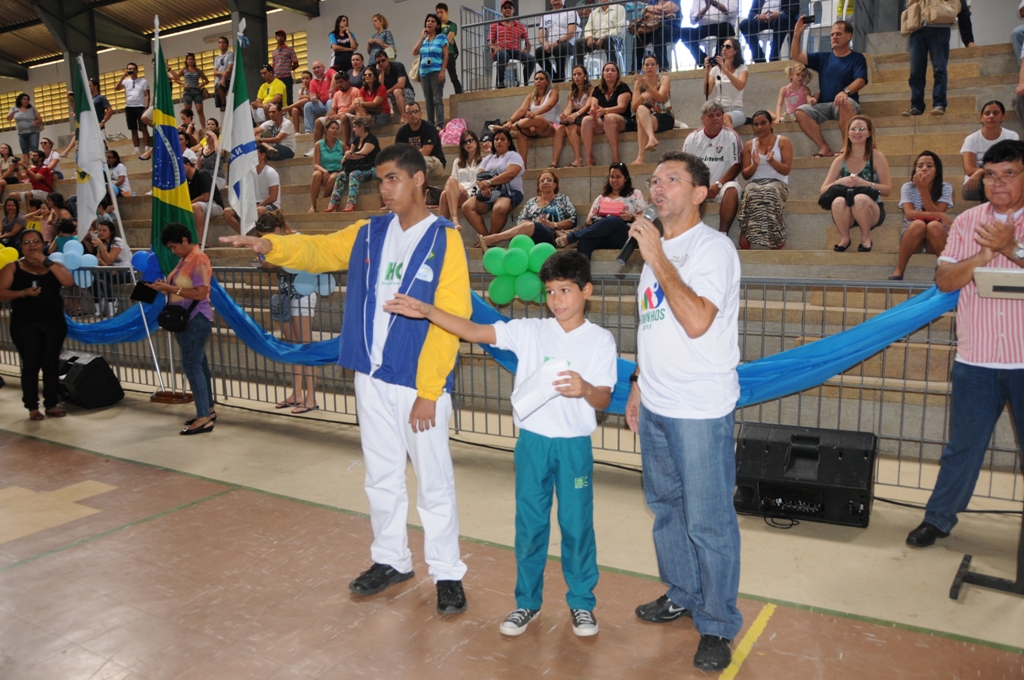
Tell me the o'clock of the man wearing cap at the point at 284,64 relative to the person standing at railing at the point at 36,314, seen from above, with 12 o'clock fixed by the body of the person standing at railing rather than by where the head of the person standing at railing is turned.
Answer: The man wearing cap is roughly at 7 o'clock from the person standing at railing.

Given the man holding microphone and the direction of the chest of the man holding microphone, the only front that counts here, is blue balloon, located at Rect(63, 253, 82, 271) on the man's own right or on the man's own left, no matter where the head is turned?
on the man's own right

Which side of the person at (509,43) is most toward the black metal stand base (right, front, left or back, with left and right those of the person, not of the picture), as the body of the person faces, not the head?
front

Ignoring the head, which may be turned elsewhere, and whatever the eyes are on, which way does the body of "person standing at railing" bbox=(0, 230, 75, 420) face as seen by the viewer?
toward the camera

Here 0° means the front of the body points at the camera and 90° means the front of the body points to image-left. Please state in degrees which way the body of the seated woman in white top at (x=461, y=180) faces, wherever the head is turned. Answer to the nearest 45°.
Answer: approximately 45°

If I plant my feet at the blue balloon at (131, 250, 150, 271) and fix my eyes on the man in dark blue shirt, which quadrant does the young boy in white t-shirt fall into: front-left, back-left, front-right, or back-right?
front-right

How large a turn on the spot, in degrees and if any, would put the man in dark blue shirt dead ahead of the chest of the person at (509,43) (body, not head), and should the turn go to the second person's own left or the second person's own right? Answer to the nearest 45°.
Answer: approximately 45° to the second person's own left

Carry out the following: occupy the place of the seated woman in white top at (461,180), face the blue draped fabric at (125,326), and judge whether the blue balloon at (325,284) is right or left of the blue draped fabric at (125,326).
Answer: left

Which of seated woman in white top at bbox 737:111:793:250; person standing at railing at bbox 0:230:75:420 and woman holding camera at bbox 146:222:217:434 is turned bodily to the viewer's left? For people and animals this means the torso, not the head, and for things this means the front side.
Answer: the woman holding camera
